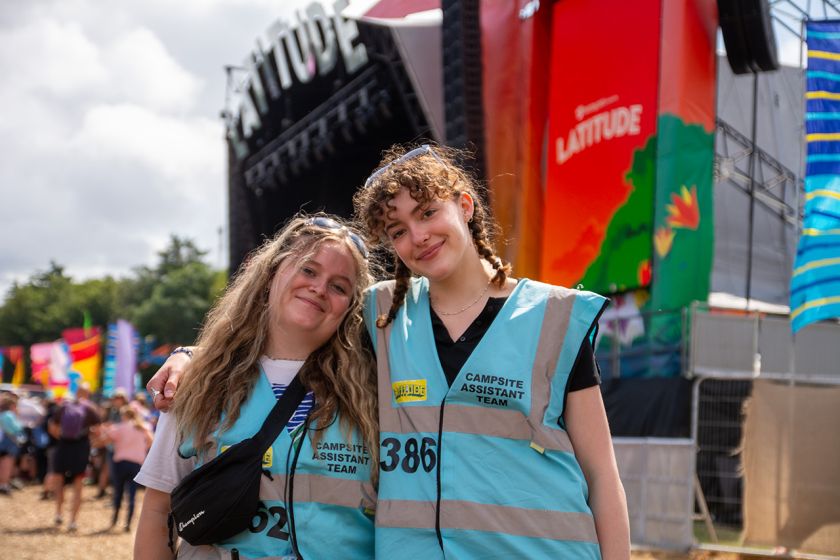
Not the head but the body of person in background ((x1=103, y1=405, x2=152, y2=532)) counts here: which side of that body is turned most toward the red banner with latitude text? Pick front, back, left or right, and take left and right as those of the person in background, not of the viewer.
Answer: right

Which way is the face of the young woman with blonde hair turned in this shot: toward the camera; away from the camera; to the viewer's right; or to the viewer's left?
toward the camera

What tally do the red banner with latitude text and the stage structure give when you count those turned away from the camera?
0

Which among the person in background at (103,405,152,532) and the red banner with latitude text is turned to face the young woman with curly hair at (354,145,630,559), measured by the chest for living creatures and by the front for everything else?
the red banner with latitude text

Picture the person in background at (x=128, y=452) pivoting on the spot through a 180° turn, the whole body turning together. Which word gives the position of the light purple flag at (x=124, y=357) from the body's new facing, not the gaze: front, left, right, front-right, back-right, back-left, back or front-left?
back

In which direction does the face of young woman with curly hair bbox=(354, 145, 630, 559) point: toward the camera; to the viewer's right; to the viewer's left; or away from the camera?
toward the camera

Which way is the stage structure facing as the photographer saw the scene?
facing the viewer and to the left of the viewer

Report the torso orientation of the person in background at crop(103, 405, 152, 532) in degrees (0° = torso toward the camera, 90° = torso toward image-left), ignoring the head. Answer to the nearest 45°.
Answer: approximately 180°

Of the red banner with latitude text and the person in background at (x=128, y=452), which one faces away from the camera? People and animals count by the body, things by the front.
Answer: the person in background

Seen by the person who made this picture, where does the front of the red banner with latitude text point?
facing the viewer

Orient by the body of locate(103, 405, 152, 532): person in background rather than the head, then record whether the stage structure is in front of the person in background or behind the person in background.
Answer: in front

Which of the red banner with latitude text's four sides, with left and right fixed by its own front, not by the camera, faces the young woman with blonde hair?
front

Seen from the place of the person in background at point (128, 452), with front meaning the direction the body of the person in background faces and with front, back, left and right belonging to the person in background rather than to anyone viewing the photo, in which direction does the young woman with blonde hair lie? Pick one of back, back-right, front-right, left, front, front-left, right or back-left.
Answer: back
